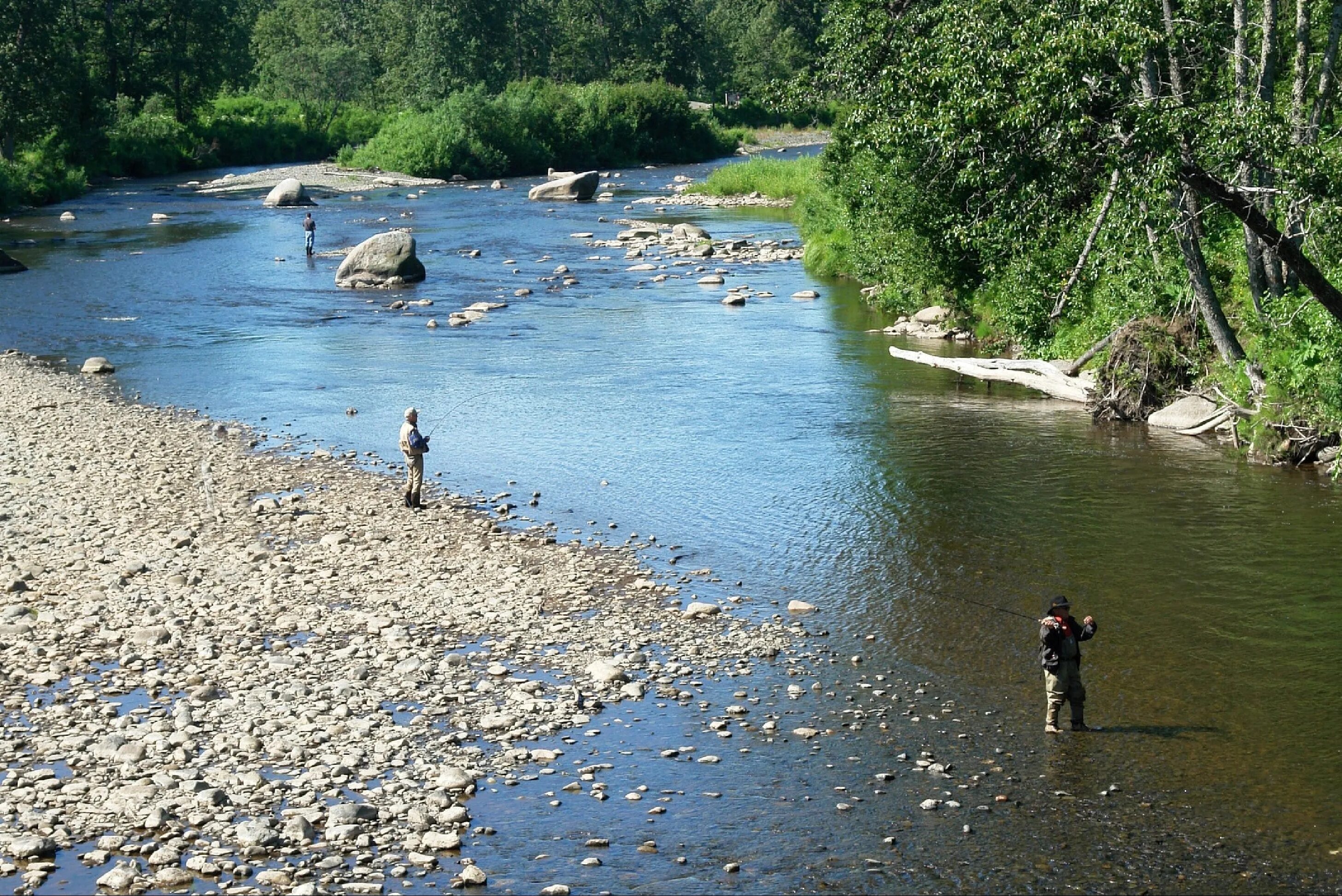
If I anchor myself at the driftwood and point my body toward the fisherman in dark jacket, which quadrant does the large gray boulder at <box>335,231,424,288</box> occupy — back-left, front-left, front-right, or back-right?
back-right

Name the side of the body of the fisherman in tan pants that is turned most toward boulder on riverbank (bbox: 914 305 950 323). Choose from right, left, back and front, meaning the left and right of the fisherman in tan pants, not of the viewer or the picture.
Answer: front

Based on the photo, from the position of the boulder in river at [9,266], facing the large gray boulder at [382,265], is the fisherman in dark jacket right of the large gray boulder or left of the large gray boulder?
right

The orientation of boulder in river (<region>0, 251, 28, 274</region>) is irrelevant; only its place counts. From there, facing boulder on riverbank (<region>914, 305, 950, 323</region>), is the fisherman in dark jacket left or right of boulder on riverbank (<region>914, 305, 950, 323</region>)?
right

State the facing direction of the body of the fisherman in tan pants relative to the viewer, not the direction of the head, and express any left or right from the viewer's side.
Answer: facing away from the viewer and to the right of the viewer

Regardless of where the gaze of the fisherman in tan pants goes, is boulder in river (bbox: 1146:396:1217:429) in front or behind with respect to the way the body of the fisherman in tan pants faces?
in front

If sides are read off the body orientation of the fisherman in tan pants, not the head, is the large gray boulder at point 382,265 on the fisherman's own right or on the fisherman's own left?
on the fisherman's own left
